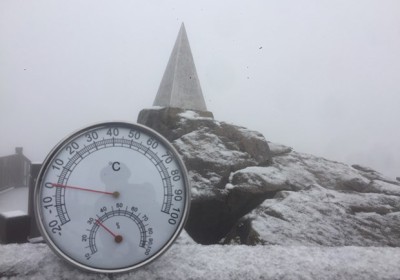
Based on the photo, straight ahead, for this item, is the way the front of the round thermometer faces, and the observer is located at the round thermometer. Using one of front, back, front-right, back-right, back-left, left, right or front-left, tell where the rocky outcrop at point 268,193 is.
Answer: back-left

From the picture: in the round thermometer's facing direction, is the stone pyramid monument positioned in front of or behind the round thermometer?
behind

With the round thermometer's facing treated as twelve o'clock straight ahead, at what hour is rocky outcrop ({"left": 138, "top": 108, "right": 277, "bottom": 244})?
The rocky outcrop is roughly at 7 o'clock from the round thermometer.

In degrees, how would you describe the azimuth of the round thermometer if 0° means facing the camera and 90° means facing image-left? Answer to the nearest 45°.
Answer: approximately 0°
